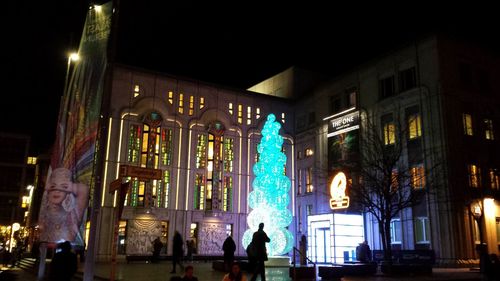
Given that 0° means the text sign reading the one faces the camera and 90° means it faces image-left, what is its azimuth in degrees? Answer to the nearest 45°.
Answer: approximately 45°

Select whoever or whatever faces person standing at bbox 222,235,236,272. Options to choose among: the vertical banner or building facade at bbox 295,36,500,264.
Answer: the building facade

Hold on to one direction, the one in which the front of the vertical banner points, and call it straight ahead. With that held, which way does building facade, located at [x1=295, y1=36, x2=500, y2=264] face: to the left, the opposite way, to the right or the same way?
to the right

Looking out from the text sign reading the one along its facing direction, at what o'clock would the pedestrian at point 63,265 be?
The pedestrian is roughly at 11 o'clock from the text sign reading the one.

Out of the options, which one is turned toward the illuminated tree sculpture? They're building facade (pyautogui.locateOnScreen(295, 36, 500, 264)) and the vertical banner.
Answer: the building facade

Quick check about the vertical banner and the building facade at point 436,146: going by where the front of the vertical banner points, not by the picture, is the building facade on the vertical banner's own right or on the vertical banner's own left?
on the vertical banner's own left

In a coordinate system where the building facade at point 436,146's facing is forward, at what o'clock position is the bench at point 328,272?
The bench is roughly at 11 o'clock from the building facade.
